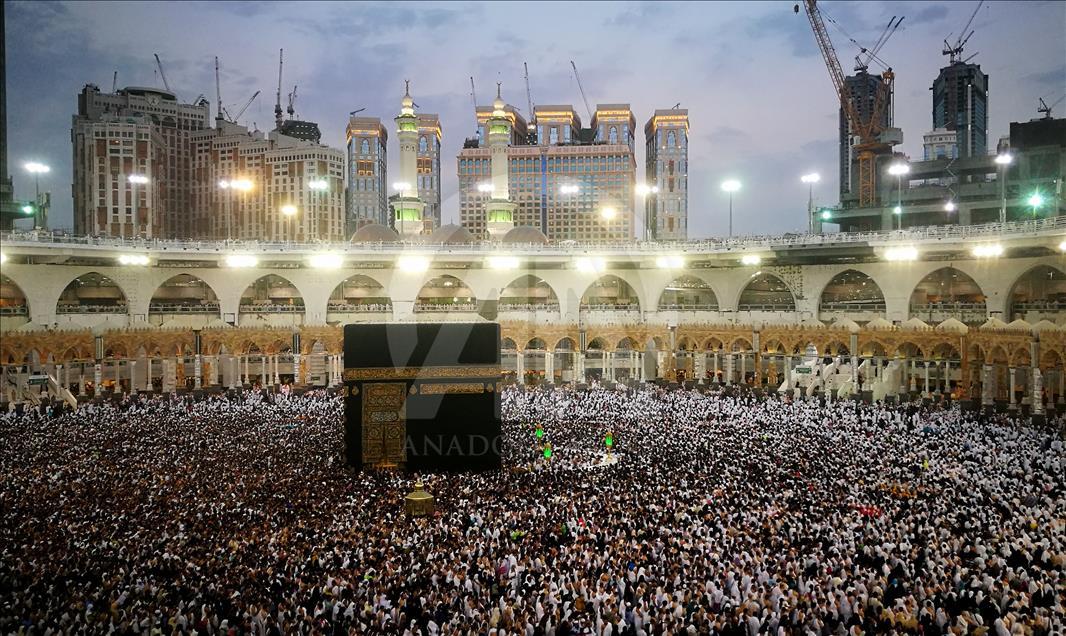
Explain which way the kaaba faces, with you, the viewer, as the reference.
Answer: facing the viewer
